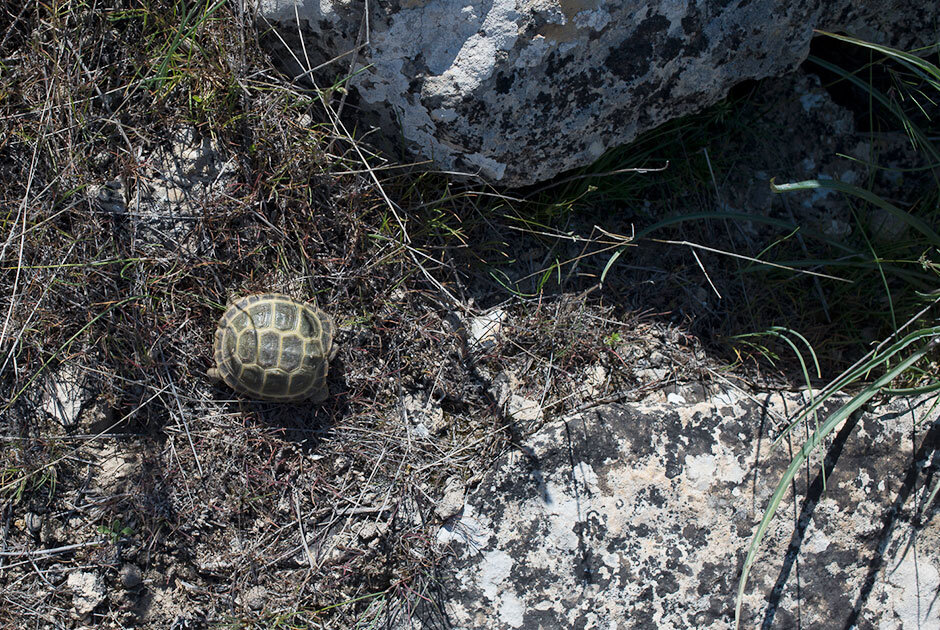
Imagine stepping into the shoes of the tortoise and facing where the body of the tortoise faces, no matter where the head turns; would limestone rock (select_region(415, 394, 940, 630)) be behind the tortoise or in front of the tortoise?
in front

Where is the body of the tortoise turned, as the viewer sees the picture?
to the viewer's right

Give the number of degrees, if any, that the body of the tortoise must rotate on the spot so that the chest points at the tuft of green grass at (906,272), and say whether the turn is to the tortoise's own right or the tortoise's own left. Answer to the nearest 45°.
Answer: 0° — it already faces it
